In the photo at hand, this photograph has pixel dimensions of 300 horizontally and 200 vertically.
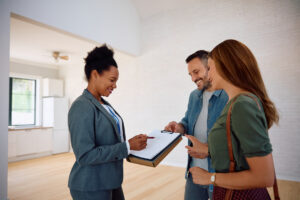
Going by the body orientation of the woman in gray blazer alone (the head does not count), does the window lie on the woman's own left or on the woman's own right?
on the woman's own left

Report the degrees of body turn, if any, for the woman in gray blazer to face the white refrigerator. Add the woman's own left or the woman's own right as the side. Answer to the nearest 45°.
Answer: approximately 90° to the woman's own left

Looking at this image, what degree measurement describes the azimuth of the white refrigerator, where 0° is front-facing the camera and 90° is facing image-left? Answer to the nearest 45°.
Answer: approximately 315°

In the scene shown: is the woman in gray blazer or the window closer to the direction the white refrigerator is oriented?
the woman in gray blazer

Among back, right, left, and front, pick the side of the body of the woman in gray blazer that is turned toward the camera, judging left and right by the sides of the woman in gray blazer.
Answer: right
